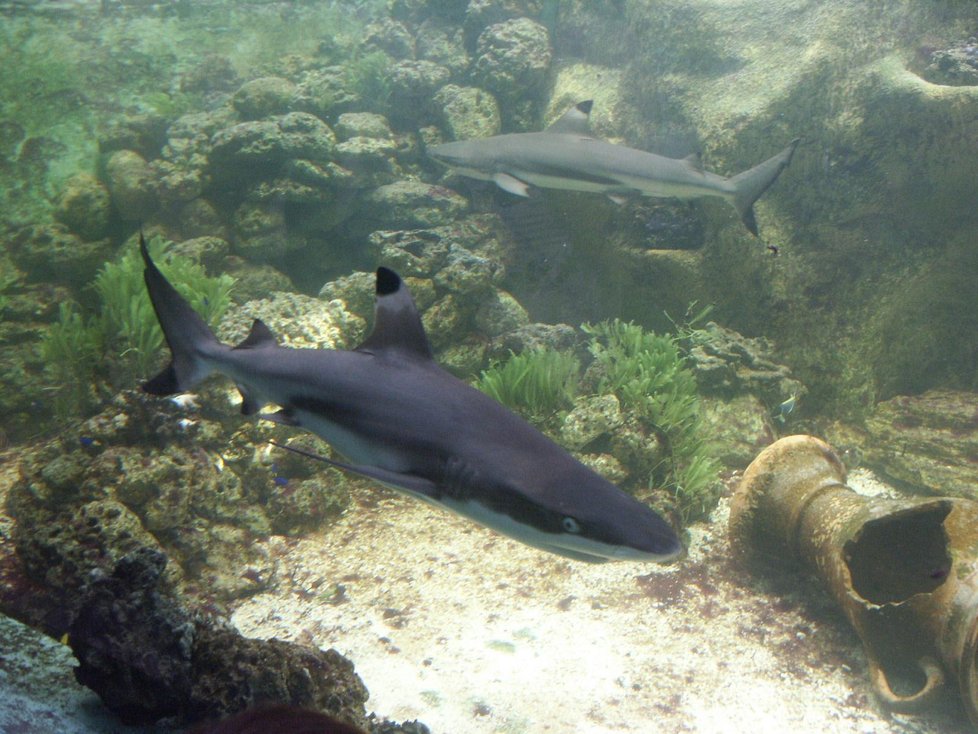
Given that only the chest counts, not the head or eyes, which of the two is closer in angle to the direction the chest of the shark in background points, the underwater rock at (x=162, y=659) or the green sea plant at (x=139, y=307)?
the green sea plant

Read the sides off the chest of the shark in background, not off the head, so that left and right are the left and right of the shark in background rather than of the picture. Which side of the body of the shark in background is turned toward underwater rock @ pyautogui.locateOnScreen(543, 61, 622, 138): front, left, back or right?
right

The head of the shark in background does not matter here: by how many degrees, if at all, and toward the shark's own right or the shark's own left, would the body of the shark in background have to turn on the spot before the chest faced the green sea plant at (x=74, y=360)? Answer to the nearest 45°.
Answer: approximately 45° to the shark's own left

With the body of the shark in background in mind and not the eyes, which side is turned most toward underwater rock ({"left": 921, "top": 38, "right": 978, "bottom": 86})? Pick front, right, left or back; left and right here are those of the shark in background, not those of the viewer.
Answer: back

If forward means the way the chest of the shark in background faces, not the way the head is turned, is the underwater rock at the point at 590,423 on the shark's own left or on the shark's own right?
on the shark's own left

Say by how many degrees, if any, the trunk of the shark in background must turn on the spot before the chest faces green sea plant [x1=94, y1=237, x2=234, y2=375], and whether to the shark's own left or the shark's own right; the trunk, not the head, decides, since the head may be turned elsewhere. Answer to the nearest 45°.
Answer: approximately 45° to the shark's own left

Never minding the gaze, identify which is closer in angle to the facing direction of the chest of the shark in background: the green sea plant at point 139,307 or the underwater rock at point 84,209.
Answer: the underwater rock

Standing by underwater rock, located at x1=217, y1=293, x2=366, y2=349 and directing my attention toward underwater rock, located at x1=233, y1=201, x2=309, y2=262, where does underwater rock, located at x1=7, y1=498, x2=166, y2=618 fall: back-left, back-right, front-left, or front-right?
back-left

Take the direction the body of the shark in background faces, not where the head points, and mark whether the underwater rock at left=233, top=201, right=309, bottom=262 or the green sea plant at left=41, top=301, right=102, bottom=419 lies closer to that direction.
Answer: the underwater rock

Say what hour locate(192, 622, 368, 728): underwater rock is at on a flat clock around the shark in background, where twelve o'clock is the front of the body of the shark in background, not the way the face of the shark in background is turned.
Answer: The underwater rock is roughly at 9 o'clock from the shark in background.

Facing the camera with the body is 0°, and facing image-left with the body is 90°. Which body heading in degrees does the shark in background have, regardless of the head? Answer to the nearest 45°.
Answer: approximately 90°

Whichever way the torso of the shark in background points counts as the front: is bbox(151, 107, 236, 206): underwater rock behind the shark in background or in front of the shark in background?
in front

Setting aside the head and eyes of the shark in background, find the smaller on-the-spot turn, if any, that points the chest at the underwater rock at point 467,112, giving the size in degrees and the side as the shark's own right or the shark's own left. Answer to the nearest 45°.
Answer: approximately 45° to the shark's own right

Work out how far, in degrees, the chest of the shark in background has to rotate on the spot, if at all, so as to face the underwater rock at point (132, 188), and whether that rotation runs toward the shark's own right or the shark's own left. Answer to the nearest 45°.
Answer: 0° — it already faces it

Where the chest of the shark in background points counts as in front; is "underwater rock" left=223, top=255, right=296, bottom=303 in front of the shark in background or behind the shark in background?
in front

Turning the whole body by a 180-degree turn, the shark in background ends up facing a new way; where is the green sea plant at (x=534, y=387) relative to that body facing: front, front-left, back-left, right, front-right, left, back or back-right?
right
